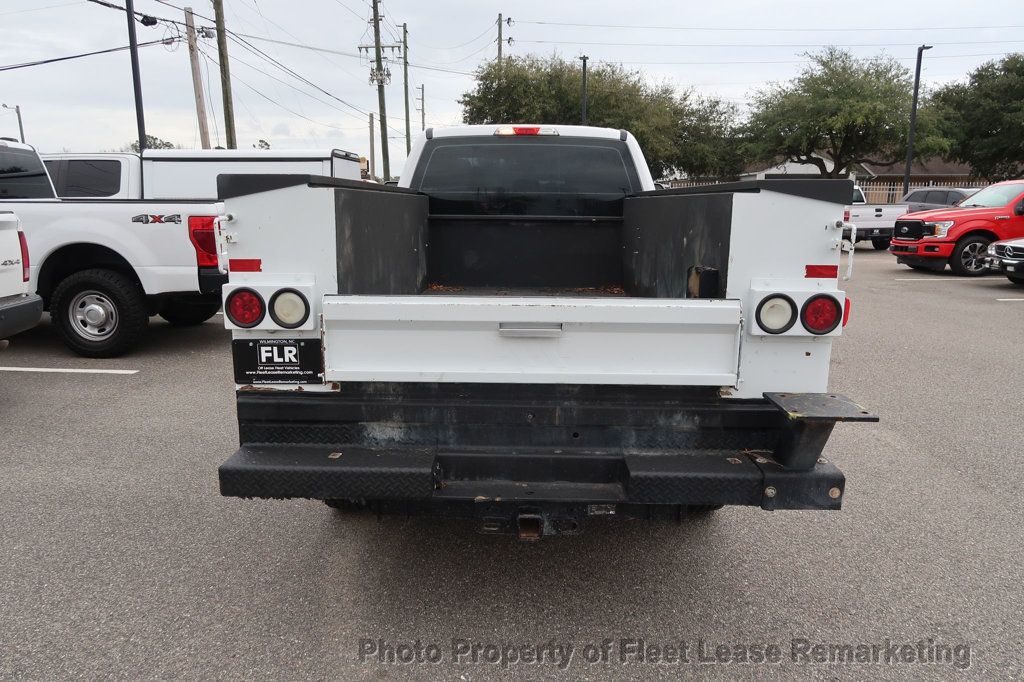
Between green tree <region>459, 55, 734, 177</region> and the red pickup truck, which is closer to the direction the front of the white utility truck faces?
the green tree

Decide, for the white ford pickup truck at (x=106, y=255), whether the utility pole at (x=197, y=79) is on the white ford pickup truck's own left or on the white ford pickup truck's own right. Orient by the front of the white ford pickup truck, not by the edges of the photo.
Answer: on the white ford pickup truck's own right

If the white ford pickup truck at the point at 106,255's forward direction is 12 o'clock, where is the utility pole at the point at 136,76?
The utility pole is roughly at 3 o'clock from the white ford pickup truck.

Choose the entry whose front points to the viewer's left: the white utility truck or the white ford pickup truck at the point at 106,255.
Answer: the white ford pickup truck

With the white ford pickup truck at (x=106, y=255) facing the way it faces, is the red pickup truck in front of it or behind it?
behind

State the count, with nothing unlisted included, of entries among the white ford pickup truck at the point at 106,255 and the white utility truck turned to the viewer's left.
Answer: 1

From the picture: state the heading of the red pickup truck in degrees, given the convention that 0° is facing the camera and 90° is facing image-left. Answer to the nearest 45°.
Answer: approximately 45°

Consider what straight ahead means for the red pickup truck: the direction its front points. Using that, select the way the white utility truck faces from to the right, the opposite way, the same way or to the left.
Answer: to the right

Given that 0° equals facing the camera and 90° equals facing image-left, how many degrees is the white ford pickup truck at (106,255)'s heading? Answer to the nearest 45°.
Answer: approximately 90°

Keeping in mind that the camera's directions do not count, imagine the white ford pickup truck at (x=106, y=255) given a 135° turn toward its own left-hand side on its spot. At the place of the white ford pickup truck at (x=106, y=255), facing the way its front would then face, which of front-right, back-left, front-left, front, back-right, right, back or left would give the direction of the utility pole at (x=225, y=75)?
back-left

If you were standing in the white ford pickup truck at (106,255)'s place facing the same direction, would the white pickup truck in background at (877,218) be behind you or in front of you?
behind

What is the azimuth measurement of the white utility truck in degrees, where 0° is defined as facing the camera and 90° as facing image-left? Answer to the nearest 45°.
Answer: approximately 180°

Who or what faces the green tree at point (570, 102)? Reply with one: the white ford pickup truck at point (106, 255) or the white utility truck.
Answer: the white utility truck

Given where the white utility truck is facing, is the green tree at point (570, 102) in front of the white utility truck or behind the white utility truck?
in front

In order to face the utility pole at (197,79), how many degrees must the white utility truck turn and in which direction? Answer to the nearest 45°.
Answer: approximately 45° to its left

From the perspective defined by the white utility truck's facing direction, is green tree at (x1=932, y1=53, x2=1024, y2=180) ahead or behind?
ahead
